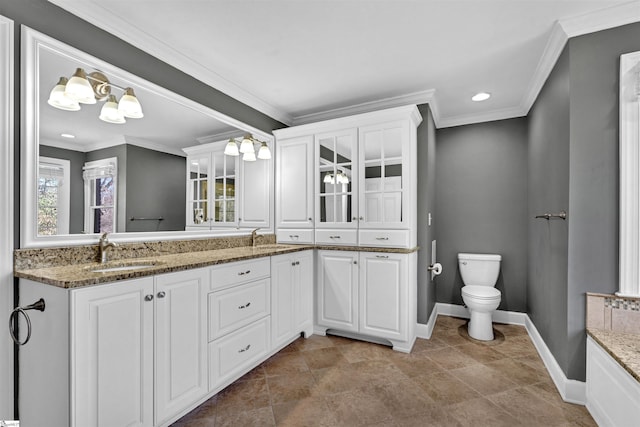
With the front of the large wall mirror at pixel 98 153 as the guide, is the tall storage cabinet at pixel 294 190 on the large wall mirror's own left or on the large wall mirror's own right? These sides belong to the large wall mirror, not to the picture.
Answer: on the large wall mirror's own left

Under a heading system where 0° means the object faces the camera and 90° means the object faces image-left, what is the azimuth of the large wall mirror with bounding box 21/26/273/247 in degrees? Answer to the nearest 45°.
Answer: approximately 315°

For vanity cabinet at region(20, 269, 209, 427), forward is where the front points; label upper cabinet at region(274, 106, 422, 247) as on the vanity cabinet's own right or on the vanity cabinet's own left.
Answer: on the vanity cabinet's own left

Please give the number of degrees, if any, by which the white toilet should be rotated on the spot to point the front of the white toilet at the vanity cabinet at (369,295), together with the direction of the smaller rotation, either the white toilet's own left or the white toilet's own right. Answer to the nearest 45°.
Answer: approximately 45° to the white toilet's own right

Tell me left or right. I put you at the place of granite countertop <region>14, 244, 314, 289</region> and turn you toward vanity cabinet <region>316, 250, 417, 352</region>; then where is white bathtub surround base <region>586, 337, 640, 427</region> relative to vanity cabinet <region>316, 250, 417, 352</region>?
right

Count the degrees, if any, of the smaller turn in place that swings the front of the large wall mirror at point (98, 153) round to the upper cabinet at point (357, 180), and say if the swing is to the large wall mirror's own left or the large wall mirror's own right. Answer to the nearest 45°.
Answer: approximately 45° to the large wall mirror's own left

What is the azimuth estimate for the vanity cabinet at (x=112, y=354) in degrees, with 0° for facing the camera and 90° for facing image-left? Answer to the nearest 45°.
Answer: approximately 315°
